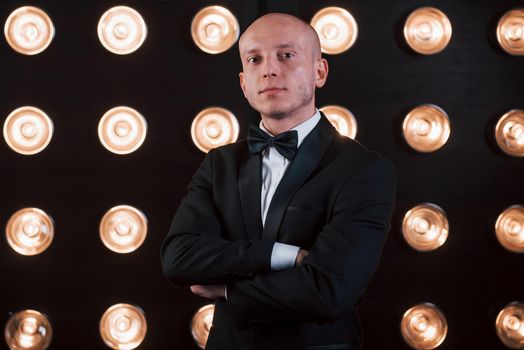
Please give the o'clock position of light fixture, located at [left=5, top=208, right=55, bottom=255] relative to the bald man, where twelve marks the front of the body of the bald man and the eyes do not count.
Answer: The light fixture is roughly at 3 o'clock from the bald man.

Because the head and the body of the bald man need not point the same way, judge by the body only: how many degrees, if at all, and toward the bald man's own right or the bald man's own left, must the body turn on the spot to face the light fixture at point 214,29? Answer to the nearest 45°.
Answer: approximately 135° to the bald man's own right

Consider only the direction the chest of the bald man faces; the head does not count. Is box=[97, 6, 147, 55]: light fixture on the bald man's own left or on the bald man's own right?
on the bald man's own right

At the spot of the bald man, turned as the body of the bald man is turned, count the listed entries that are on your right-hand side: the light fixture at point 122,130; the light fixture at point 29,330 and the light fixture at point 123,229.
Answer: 3

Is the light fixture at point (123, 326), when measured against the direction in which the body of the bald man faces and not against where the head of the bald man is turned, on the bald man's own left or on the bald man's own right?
on the bald man's own right

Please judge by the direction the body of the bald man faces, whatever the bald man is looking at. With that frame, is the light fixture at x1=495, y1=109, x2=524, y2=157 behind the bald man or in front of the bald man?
behind

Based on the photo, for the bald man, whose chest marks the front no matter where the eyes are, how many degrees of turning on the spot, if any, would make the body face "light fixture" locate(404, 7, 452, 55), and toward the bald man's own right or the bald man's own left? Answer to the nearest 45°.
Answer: approximately 180°

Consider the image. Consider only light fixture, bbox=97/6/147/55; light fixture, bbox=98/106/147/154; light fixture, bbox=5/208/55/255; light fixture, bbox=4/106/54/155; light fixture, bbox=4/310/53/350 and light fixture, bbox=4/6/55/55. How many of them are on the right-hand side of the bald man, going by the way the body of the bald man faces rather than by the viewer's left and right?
6

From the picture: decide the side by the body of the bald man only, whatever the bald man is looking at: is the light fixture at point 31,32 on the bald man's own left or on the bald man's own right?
on the bald man's own right

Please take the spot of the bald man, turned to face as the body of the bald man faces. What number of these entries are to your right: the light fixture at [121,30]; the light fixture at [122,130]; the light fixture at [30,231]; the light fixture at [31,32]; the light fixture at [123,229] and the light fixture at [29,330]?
6

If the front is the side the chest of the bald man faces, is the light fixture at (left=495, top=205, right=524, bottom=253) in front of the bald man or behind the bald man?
behind

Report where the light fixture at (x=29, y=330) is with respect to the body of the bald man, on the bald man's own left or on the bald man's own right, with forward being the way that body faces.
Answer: on the bald man's own right

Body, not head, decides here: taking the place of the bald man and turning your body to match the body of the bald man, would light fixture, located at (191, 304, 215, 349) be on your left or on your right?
on your right

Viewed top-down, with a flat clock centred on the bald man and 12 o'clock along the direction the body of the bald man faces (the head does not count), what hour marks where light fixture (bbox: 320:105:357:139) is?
The light fixture is roughly at 5 o'clock from the bald man.

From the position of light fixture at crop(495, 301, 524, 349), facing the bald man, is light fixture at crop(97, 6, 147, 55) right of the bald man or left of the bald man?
right

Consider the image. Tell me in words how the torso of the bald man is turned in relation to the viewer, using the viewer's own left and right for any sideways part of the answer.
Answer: facing the viewer and to the left of the viewer
